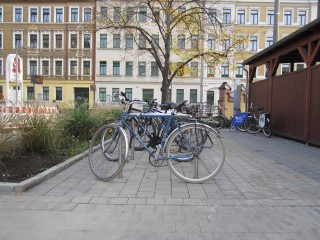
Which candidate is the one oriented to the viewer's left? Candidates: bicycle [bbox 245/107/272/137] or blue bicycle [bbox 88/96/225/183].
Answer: the blue bicycle

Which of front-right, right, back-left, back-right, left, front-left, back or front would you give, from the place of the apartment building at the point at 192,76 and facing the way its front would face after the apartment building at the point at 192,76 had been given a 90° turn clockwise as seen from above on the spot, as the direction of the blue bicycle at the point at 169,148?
left

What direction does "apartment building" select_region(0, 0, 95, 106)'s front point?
toward the camera

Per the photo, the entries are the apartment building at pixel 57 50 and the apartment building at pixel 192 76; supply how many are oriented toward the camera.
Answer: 2

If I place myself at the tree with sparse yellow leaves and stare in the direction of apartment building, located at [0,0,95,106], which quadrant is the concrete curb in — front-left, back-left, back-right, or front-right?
back-left

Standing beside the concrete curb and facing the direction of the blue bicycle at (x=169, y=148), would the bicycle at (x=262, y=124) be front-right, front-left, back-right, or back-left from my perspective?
front-left

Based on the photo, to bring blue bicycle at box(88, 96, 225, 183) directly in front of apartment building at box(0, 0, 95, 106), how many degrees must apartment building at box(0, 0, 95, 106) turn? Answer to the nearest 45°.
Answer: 0° — it already faces it

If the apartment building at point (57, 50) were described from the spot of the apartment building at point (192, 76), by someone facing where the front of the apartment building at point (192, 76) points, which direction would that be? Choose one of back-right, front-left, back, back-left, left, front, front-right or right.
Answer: right

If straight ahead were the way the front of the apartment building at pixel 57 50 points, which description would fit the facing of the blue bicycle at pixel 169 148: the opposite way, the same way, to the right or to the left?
to the right

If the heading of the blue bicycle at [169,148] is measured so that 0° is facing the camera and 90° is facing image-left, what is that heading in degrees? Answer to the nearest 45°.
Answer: approximately 90°

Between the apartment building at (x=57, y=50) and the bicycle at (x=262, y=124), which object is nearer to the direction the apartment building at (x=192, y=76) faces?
the bicycle

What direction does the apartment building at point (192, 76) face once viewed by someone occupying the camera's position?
facing the viewer

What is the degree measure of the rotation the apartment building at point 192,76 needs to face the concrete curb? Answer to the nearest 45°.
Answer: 0° — it already faces it
